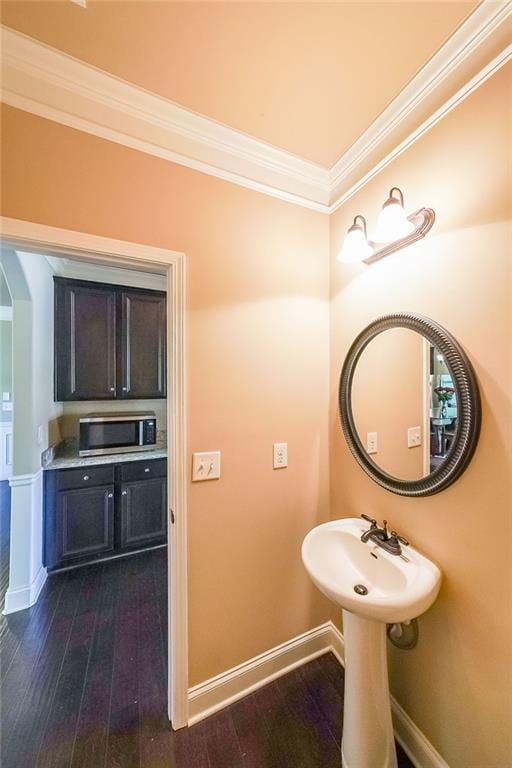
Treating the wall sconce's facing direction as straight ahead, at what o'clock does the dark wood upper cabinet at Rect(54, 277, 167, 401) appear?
The dark wood upper cabinet is roughly at 2 o'clock from the wall sconce.

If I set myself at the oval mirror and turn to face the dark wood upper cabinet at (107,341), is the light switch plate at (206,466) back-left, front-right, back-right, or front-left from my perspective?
front-left

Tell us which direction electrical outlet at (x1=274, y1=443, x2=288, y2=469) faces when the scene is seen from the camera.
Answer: facing the viewer and to the right of the viewer

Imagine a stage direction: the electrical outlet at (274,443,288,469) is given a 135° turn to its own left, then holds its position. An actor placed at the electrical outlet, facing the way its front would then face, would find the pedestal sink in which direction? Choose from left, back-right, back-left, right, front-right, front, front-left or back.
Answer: back-right

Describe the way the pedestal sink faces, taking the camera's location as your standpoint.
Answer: facing the viewer and to the left of the viewer

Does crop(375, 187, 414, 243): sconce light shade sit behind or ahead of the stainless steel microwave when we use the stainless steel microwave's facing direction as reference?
ahead

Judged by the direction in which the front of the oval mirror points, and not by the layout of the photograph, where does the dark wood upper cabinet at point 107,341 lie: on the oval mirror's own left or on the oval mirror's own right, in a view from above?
on the oval mirror's own right

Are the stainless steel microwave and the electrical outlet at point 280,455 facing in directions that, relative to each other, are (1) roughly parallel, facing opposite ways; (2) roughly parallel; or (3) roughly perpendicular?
roughly parallel

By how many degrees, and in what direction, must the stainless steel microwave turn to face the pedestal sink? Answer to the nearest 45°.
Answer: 0° — it already faces it

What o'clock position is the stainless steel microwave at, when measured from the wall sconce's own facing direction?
The stainless steel microwave is roughly at 2 o'clock from the wall sconce.

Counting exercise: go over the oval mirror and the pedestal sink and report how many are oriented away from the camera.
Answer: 0

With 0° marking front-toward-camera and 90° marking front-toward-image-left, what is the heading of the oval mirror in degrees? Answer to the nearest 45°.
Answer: approximately 45°

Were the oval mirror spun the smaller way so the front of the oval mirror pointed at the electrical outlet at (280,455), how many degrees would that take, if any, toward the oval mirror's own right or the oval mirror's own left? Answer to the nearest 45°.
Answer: approximately 45° to the oval mirror's own right

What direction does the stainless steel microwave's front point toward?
toward the camera
